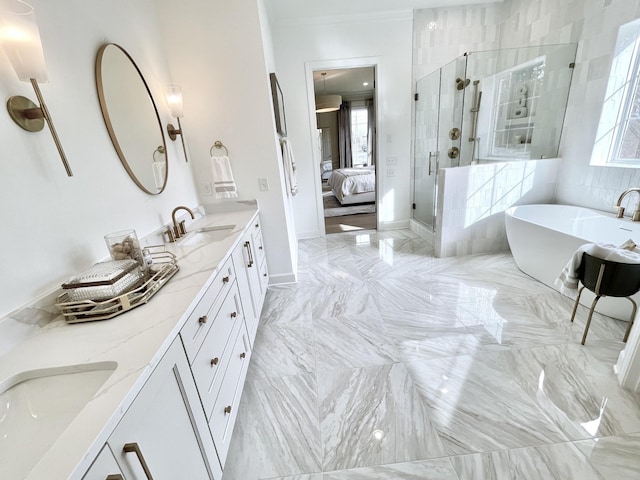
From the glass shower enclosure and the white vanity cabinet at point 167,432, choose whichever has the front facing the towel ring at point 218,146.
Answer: the glass shower enclosure

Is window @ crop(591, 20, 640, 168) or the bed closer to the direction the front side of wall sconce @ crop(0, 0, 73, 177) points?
the window

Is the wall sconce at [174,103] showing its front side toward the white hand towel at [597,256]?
yes

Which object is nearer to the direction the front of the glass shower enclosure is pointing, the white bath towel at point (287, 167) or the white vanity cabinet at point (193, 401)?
the white bath towel

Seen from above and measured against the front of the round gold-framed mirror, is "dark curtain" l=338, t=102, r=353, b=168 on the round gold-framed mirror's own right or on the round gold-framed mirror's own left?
on the round gold-framed mirror's own left

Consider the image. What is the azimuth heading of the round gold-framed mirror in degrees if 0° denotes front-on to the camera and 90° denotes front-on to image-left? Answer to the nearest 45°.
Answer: approximately 315°
